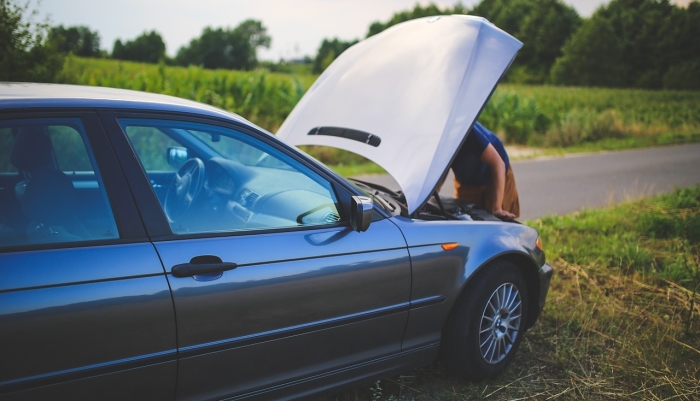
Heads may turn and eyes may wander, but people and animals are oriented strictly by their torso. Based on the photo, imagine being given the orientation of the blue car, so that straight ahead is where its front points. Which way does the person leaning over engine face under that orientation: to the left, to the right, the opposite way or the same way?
the opposite way

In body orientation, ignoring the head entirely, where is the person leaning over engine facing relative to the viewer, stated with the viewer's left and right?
facing the viewer and to the left of the viewer

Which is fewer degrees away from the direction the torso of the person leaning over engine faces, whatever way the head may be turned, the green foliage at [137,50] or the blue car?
the blue car

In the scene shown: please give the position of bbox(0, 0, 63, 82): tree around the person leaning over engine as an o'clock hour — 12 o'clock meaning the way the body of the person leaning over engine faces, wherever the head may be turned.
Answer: The tree is roughly at 2 o'clock from the person leaning over engine.

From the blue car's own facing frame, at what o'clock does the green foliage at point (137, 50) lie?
The green foliage is roughly at 10 o'clock from the blue car.

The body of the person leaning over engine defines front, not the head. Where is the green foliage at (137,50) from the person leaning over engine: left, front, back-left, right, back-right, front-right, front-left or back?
right

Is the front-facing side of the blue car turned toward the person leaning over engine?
yes

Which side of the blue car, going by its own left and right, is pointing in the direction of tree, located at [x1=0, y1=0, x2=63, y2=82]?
left

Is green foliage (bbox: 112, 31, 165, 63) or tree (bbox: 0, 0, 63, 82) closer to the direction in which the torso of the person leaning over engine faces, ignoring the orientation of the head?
the tree
